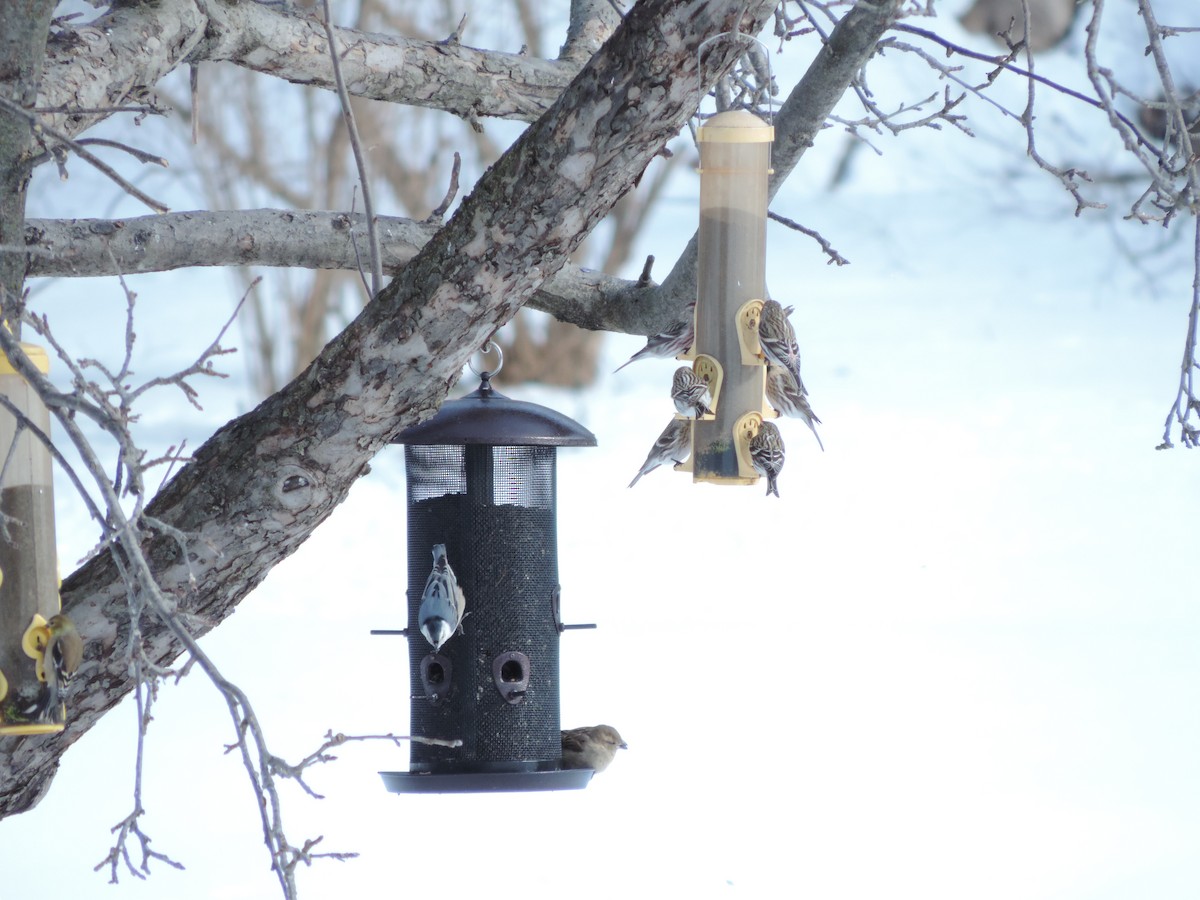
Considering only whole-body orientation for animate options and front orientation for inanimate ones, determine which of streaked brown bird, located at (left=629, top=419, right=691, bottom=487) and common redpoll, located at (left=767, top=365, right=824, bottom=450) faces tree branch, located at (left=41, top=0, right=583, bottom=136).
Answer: the common redpoll

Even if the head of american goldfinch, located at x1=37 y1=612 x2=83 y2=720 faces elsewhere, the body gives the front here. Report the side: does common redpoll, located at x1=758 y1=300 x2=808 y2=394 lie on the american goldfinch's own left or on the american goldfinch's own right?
on the american goldfinch's own right

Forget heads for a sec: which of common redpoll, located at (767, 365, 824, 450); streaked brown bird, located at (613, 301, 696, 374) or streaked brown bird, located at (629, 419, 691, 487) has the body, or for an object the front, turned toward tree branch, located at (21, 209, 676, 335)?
the common redpoll

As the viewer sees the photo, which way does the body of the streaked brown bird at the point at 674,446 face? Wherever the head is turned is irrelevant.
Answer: to the viewer's right

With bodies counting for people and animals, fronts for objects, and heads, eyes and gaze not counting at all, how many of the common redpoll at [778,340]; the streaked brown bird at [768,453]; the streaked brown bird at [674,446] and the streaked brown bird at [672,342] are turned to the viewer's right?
2

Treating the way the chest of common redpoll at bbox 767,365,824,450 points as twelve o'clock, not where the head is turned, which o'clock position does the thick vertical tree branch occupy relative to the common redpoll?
The thick vertical tree branch is roughly at 11 o'clock from the common redpoll.

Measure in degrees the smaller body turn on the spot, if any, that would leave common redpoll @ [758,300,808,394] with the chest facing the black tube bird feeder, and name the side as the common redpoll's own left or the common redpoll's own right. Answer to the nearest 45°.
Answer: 0° — it already faces it
